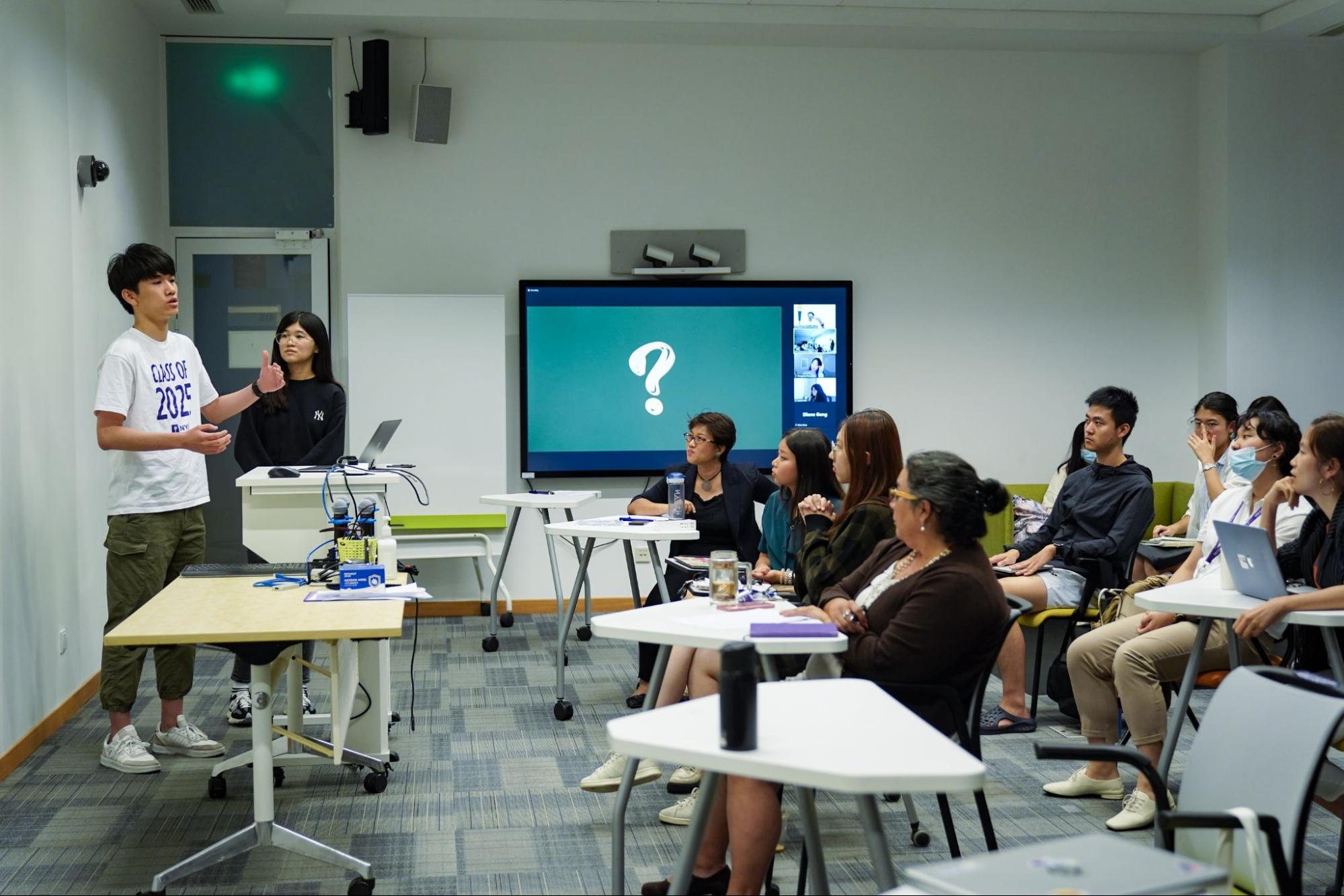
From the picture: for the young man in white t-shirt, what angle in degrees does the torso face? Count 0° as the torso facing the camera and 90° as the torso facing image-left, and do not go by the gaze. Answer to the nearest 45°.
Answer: approximately 315°

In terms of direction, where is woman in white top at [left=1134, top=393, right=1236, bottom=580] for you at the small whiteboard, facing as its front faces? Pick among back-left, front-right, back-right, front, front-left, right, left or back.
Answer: front-left

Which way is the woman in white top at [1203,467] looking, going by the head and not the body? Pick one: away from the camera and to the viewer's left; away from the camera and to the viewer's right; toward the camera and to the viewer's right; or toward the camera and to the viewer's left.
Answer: toward the camera and to the viewer's left

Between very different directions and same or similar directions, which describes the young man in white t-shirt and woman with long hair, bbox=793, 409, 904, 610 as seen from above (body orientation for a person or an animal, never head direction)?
very different directions

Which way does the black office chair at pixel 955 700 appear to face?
to the viewer's left

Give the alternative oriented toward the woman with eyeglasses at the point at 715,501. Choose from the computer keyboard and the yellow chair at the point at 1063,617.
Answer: the yellow chair

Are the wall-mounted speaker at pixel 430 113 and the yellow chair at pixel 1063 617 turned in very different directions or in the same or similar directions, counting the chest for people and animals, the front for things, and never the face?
very different directions

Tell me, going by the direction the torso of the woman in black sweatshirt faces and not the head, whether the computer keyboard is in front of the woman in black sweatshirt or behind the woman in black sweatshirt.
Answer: in front

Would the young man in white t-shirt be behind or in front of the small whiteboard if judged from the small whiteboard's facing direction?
in front

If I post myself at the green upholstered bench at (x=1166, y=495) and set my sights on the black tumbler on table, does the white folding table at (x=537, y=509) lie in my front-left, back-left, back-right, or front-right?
front-right

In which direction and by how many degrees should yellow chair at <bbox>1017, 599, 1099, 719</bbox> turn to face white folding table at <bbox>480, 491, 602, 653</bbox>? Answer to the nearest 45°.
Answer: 0° — it already faces it

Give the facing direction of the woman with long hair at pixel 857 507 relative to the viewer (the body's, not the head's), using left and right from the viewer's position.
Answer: facing to the left of the viewer

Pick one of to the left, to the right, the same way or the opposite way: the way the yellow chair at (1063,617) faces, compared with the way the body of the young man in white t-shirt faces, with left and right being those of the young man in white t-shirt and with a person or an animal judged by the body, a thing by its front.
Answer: the opposite way

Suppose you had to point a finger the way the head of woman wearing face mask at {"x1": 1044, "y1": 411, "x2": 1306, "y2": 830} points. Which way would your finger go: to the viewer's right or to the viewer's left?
to the viewer's left
